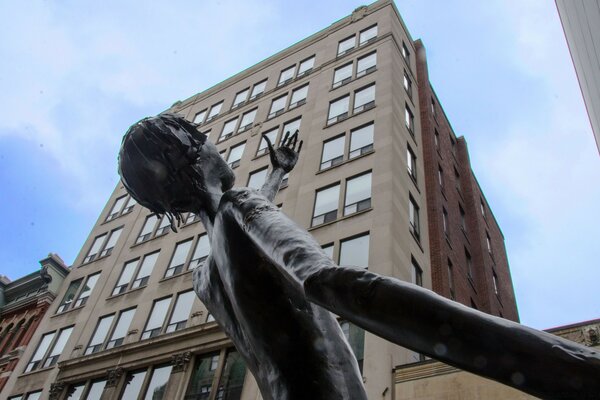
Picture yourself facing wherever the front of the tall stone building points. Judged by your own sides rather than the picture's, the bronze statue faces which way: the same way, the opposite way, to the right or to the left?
the opposite way

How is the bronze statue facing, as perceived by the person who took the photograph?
facing away from the viewer and to the right of the viewer

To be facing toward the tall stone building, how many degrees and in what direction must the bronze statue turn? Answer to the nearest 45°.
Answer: approximately 45° to its left

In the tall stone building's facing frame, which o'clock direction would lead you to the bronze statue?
The bronze statue is roughly at 11 o'clock from the tall stone building.

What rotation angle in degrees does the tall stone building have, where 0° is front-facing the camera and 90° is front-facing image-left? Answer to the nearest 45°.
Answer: approximately 45°
